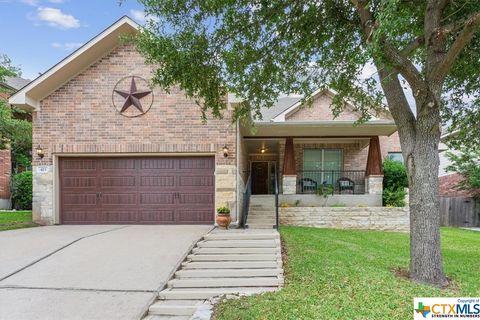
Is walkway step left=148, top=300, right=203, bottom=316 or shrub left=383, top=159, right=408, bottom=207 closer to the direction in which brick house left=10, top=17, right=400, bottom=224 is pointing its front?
the walkway step

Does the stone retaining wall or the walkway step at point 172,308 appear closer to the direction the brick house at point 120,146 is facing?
the walkway step

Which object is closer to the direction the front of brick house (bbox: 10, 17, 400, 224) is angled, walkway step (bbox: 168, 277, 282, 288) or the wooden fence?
the walkway step

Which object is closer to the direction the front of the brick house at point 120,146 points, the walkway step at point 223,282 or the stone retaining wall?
the walkway step

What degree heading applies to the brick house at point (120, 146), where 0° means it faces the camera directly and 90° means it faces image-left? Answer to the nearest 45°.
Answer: approximately 0°

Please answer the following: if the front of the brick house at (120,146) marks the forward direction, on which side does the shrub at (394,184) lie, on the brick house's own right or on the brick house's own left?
on the brick house's own left
